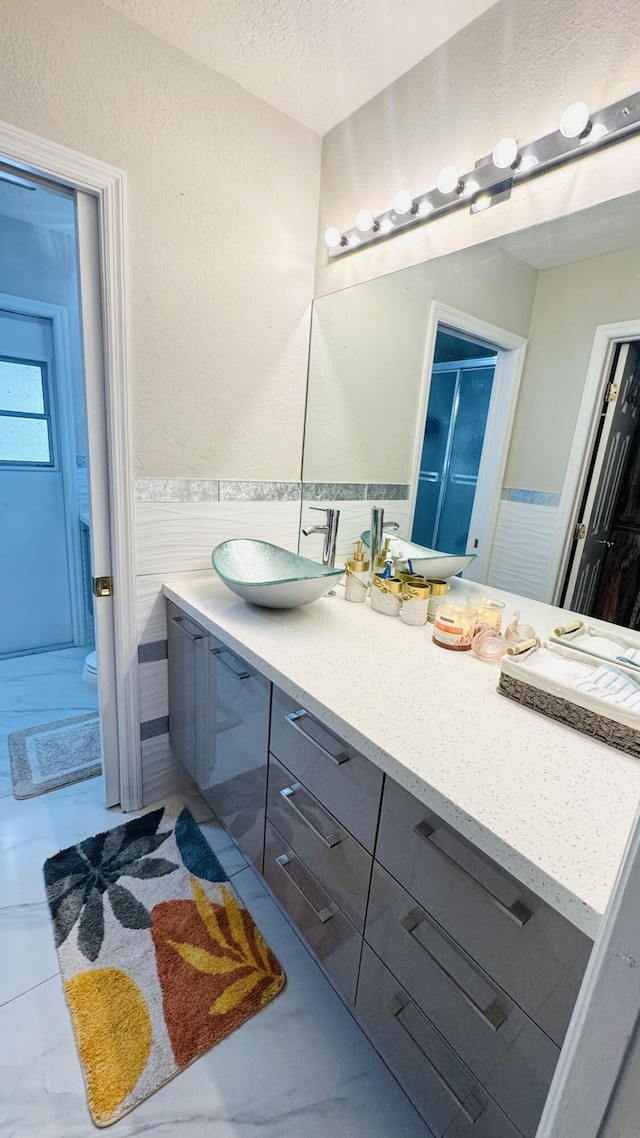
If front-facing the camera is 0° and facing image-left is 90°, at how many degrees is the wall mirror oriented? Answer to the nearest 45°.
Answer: approximately 45°

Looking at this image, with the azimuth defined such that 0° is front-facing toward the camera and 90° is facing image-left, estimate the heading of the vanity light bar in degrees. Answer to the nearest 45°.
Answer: approximately 45°

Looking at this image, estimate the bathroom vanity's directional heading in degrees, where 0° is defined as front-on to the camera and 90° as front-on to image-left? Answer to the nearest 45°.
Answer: approximately 45°
